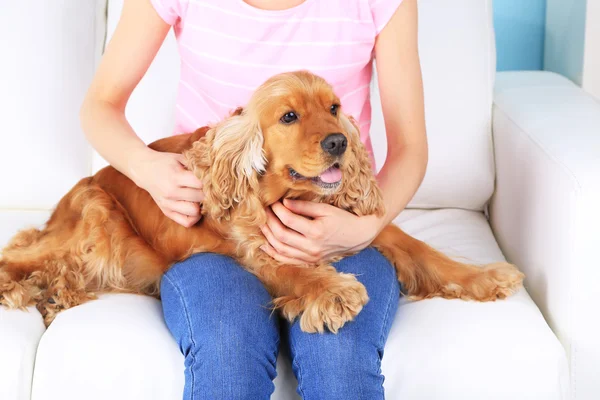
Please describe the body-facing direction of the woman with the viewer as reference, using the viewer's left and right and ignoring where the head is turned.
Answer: facing the viewer
